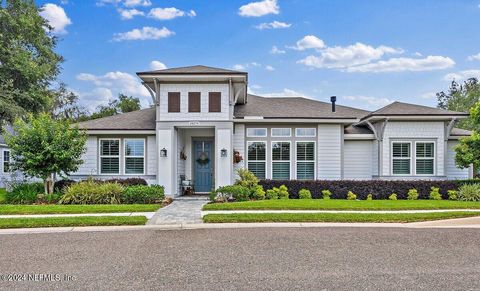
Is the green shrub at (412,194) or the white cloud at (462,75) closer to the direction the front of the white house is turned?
the green shrub

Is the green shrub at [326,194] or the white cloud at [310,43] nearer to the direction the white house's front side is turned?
the green shrub

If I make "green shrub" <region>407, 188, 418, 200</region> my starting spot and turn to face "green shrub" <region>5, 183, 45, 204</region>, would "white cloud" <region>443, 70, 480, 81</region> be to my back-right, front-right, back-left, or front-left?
back-right

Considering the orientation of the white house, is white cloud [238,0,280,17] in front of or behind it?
behind

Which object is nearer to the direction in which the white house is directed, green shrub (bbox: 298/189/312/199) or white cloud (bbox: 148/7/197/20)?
the green shrub

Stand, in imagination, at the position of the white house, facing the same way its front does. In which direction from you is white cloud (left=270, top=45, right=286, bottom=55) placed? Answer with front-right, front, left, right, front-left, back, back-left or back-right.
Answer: back

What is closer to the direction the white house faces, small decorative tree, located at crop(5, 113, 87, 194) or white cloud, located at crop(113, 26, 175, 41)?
the small decorative tree

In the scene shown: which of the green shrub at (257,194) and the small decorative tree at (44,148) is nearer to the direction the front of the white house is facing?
the green shrub

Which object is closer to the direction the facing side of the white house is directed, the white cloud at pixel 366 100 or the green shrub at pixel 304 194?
the green shrub

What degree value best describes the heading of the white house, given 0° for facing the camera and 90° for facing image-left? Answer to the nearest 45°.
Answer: approximately 0°

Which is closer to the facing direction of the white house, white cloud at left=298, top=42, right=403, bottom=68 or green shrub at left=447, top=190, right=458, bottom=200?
the green shrub
